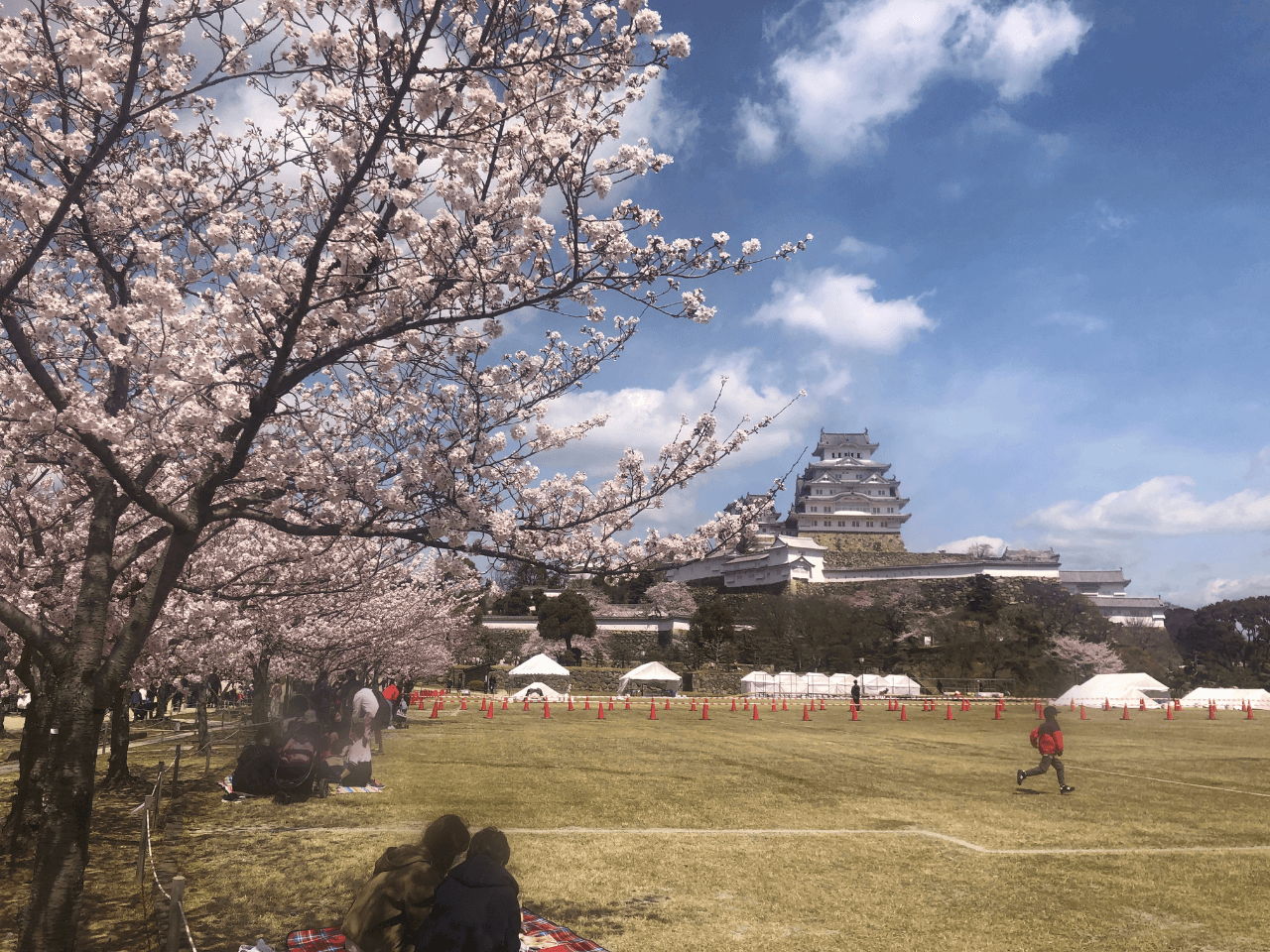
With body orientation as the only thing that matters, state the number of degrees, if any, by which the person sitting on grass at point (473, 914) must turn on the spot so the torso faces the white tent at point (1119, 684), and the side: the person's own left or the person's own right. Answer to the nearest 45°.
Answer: approximately 45° to the person's own right

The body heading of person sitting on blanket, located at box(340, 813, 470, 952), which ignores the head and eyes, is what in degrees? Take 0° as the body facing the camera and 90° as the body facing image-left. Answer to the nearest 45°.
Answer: approximately 225°

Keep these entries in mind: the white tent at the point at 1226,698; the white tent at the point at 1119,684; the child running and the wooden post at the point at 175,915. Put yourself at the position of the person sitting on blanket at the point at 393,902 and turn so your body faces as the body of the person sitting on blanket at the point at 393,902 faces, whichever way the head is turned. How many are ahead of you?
3

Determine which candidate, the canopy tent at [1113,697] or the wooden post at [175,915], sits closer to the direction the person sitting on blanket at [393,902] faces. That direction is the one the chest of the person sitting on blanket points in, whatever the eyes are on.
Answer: the canopy tent

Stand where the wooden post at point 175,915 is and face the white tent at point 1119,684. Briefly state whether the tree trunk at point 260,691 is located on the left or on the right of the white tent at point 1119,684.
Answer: left

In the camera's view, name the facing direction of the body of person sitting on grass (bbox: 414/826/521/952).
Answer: away from the camera

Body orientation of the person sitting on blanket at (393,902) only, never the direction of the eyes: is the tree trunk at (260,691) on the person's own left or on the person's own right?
on the person's own left

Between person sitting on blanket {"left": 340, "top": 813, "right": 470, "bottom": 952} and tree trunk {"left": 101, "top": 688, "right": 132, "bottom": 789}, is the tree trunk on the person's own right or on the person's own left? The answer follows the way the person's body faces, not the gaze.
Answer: on the person's own left

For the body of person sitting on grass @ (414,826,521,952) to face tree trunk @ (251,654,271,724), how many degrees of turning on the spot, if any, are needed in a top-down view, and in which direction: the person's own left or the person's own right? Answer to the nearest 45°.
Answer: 0° — they already face it
